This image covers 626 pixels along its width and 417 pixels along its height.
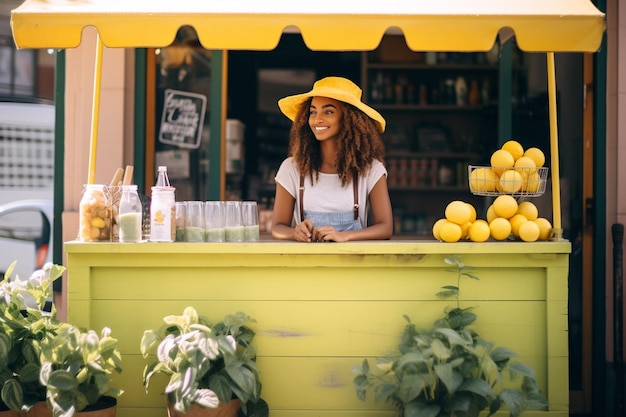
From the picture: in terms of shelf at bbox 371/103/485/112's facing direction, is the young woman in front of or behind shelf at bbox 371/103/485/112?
in front

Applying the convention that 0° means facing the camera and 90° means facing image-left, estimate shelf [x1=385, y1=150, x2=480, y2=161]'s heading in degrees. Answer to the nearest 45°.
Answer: approximately 0°

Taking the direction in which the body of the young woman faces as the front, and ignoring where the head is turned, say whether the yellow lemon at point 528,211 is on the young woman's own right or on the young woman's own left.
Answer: on the young woman's own left

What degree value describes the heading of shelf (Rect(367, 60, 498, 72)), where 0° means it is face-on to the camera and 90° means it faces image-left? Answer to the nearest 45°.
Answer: approximately 0°

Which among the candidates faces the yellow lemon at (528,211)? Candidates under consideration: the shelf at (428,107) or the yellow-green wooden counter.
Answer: the shelf

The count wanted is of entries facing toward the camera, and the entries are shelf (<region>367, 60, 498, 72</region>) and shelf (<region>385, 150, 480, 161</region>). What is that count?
2

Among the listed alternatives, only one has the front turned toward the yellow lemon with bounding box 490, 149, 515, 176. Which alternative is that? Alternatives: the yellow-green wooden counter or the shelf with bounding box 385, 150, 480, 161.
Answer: the shelf
